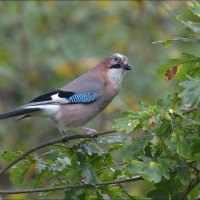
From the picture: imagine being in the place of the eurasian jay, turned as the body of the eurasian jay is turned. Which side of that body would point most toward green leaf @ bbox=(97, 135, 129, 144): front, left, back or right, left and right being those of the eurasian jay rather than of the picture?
front

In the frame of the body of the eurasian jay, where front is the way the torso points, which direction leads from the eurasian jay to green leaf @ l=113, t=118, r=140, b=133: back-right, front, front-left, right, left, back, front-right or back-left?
front

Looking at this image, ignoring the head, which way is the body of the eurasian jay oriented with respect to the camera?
to the viewer's right

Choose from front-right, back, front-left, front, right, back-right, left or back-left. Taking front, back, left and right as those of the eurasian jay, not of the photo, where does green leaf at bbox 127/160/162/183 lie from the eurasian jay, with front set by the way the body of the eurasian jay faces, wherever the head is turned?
front

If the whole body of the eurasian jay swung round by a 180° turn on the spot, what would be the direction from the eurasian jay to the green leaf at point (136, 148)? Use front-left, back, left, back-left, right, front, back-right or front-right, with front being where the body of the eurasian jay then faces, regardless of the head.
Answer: back

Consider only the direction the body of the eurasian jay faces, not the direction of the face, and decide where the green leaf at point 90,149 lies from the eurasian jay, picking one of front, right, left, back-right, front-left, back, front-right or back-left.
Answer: right
